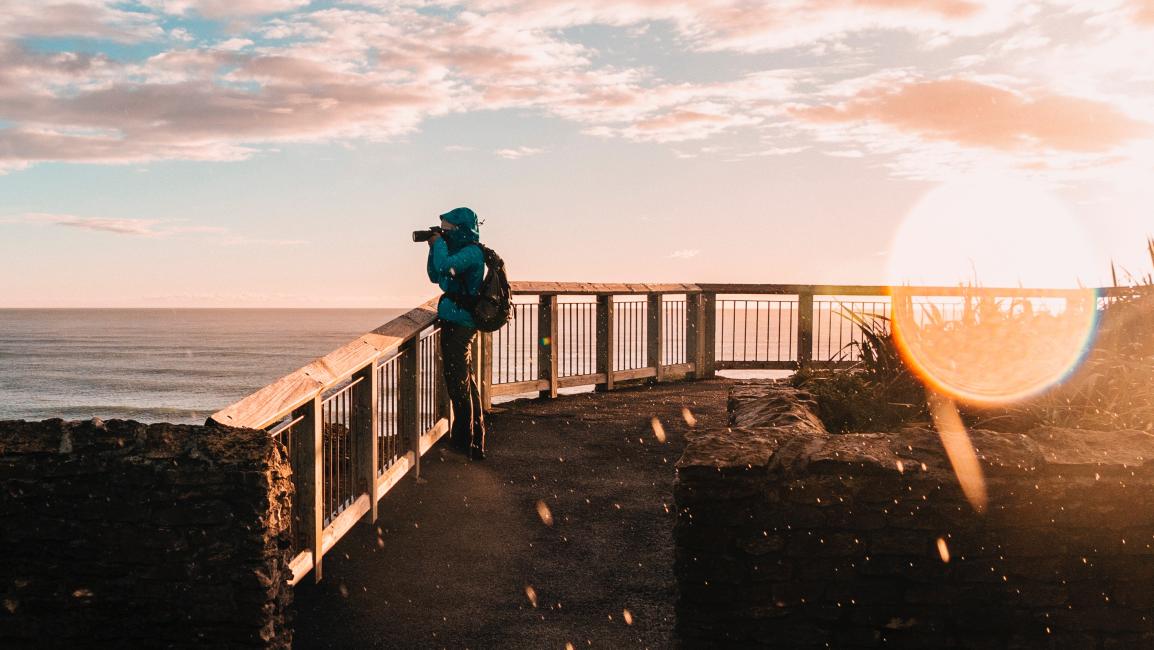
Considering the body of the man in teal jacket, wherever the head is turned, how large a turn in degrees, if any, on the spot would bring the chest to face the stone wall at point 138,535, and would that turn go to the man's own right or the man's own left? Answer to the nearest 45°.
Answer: approximately 90° to the man's own left

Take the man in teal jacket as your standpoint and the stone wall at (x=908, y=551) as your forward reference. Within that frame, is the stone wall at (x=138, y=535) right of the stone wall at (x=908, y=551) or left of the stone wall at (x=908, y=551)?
right

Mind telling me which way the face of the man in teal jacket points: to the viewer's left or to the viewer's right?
to the viewer's left

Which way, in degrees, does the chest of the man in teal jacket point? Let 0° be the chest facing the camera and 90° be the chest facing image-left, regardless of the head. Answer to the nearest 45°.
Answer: approximately 90°

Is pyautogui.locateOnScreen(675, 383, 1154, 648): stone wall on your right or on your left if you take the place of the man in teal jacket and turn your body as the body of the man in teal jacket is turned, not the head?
on your left
